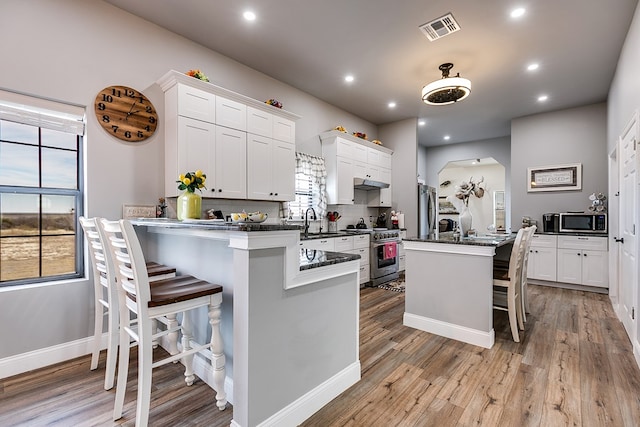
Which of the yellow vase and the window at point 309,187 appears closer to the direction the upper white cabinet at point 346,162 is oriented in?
the yellow vase

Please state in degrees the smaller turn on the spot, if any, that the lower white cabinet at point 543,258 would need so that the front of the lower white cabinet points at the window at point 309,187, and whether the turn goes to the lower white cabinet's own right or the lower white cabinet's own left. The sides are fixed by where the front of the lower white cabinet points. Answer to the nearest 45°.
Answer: approximately 45° to the lower white cabinet's own right

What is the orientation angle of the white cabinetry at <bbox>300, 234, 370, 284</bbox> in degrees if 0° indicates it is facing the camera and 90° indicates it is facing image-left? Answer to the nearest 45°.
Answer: approximately 315°

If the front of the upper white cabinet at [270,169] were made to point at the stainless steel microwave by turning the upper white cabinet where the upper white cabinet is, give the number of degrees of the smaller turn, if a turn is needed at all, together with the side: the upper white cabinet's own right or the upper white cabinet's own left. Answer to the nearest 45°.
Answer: approximately 45° to the upper white cabinet's own left

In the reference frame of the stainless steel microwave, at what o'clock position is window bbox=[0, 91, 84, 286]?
The window is roughly at 1 o'clock from the stainless steel microwave.

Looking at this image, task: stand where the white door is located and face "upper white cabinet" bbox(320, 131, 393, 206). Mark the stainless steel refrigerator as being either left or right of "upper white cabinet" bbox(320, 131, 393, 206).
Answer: right

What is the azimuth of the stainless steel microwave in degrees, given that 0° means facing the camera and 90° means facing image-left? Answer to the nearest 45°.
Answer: approximately 0°

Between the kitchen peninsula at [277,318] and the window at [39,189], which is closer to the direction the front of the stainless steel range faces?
the kitchen peninsula

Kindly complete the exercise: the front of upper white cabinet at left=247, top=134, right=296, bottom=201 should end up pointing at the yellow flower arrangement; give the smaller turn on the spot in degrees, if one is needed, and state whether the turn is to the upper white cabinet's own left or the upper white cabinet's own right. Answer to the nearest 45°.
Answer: approximately 90° to the upper white cabinet's own right

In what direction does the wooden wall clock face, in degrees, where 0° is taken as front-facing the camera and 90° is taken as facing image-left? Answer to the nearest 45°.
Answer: approximately 315°
